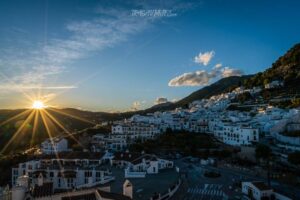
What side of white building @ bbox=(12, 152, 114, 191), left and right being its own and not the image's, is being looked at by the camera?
front

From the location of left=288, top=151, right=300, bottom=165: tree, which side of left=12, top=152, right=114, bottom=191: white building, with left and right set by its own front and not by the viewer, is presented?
left

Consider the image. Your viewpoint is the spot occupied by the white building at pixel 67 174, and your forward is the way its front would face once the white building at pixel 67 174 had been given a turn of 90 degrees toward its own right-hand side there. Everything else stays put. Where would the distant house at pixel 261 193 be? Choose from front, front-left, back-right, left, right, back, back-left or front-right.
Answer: back-left
